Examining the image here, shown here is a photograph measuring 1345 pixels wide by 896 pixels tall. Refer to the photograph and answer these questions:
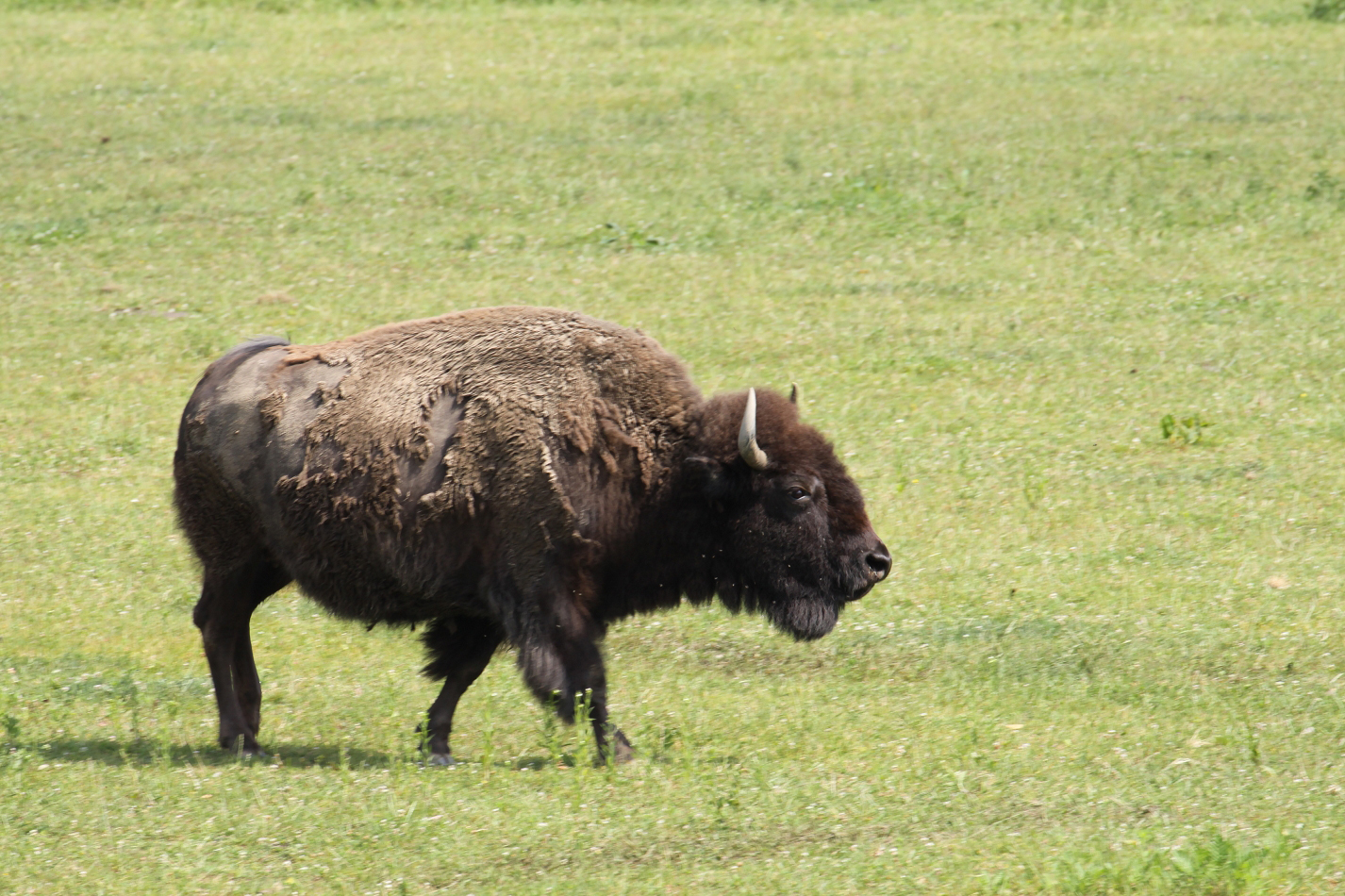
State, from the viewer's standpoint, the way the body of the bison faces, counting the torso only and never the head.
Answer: to the viewer's right

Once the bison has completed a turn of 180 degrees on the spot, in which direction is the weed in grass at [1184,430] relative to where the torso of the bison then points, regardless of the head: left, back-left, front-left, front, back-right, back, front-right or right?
back-right
